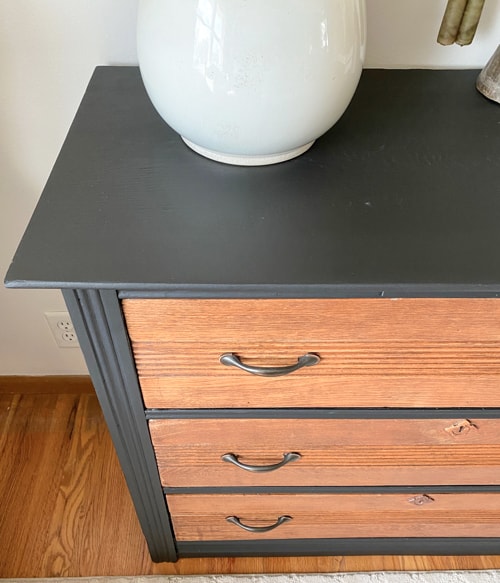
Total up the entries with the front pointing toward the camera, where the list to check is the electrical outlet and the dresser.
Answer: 2

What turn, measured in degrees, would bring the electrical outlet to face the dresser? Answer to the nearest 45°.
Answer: approximately 45° to its left

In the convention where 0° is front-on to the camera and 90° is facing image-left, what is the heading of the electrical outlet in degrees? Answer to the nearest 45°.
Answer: approximately 0°

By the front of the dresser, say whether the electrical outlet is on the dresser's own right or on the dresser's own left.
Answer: on the dresser's own right

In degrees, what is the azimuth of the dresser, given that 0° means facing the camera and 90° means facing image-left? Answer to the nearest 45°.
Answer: approximately 0°
